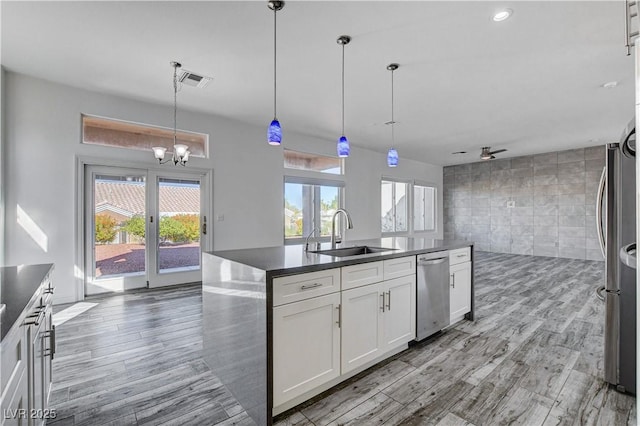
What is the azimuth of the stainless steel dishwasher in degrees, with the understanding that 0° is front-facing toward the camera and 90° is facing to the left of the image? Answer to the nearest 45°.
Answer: approximately 315°

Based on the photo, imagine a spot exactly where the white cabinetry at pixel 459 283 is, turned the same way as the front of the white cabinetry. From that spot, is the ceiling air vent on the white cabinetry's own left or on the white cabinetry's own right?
on the white cabinetry's own right

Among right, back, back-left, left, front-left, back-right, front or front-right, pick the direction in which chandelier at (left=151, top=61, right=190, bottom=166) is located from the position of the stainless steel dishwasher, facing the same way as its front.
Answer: back-right

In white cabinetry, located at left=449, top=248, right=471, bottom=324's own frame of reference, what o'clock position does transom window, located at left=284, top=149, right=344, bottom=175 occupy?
The transom window is roughly at 6 o'clock from the white cabinetry.

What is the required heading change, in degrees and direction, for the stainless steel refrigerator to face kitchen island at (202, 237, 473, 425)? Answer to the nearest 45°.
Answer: approximately 45° to its left

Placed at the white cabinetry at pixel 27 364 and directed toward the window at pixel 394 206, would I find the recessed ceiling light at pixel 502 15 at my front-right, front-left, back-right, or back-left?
front-right

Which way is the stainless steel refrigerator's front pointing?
to the viewer's left

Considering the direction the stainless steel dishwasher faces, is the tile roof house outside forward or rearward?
rearward

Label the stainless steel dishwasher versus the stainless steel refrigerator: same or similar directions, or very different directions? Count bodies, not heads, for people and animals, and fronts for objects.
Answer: very different directions

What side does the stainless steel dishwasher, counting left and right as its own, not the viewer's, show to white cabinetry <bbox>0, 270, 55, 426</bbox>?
right

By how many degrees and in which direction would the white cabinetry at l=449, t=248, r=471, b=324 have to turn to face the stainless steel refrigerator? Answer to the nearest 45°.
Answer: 0° — it already faces it

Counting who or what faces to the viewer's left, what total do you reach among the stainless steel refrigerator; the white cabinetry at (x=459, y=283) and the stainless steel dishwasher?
1

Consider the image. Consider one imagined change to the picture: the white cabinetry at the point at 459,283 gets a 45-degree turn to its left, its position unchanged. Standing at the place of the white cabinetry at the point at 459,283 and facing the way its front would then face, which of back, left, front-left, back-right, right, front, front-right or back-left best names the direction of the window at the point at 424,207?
left

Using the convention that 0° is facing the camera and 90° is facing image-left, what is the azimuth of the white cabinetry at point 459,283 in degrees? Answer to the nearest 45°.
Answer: approximately 315°

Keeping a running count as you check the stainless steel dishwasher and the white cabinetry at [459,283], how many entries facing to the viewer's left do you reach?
0
